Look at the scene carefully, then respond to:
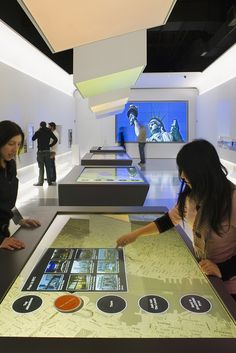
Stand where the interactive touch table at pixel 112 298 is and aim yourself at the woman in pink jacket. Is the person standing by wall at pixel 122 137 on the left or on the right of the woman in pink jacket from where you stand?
left

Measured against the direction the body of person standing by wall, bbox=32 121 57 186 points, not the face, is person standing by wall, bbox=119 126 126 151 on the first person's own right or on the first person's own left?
on the first person's own right

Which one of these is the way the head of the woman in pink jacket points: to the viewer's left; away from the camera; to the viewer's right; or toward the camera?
to the viewer's left

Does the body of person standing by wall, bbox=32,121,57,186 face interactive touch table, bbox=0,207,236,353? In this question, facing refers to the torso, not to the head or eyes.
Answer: no

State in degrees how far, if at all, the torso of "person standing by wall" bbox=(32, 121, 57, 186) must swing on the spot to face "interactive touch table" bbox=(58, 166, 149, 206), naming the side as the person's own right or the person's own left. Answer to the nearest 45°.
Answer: approximately 90° to the person's own right

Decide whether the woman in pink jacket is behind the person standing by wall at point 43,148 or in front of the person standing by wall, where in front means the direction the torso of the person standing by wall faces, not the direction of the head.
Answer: behind

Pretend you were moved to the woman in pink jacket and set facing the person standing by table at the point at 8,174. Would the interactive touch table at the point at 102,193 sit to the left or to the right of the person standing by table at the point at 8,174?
right

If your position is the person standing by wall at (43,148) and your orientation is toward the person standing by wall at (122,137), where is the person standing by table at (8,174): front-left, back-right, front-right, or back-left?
back-right

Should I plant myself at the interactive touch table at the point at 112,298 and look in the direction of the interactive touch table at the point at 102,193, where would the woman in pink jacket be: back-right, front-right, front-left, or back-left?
front-right

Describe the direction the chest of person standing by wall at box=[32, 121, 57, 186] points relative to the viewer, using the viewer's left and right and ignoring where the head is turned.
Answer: facing away from the viewer and to the left of the viewer

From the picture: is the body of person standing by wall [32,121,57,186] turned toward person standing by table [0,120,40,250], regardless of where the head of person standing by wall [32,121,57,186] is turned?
no
